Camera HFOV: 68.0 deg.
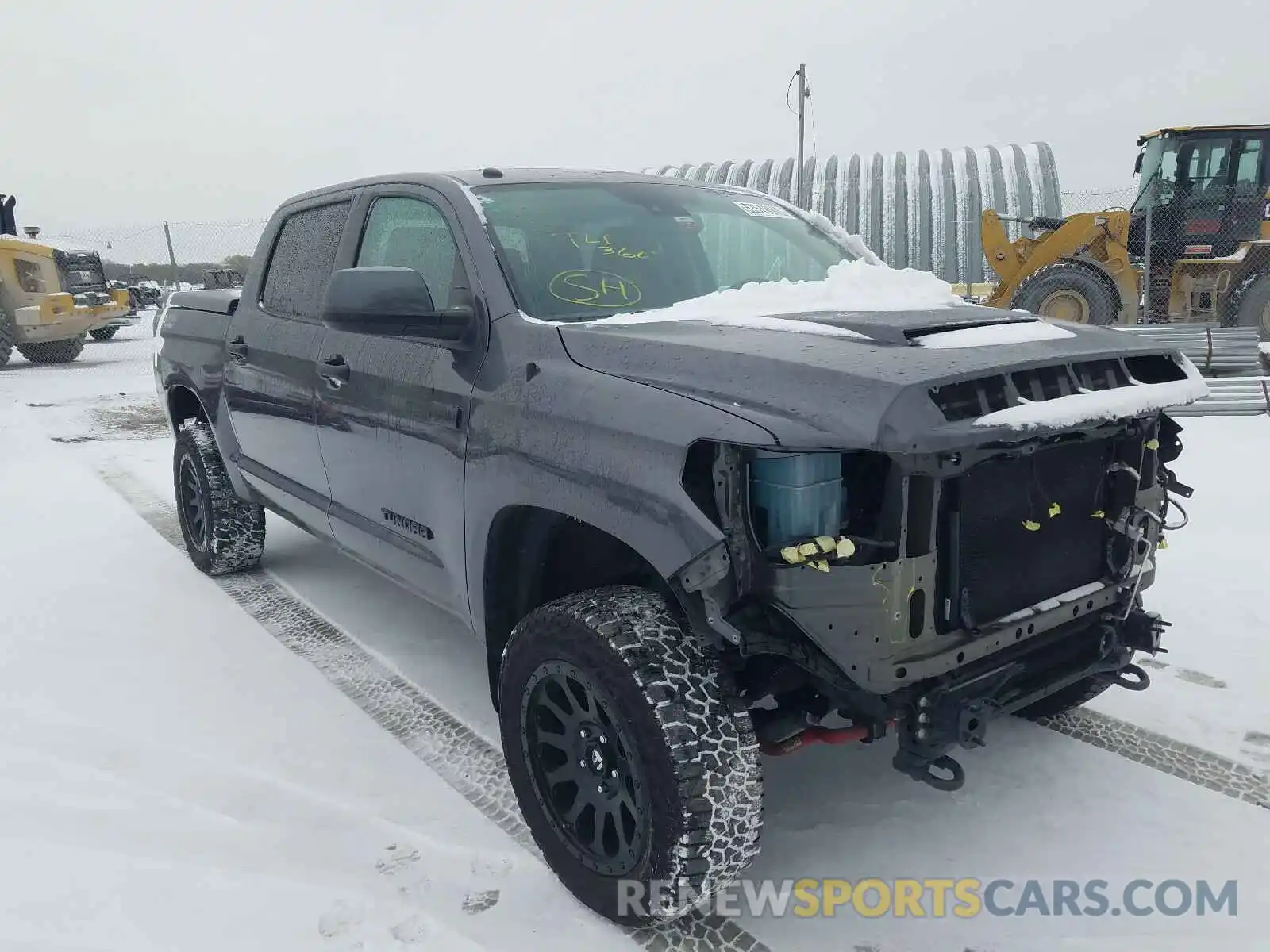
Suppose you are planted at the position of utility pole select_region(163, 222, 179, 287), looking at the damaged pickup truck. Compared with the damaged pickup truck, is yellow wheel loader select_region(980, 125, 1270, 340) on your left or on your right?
left

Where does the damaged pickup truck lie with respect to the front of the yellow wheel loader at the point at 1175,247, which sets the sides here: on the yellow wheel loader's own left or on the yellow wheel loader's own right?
on the yellow wheel loader's own left

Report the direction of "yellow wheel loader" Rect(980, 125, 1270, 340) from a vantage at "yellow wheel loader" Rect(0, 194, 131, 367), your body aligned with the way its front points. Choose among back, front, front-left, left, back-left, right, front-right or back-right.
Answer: back

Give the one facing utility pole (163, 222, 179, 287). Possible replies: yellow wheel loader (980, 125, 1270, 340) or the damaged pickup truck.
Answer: the yellow wheel loader

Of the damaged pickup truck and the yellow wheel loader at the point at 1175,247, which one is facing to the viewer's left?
the yellow wheel loader

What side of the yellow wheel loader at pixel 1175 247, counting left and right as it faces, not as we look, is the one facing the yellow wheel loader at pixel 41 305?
front

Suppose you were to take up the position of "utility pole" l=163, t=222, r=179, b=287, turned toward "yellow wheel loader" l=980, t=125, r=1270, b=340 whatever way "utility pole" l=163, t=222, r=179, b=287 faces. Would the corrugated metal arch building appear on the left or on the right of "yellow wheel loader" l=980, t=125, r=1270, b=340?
left

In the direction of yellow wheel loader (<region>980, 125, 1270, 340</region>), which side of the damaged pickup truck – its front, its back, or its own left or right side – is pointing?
left

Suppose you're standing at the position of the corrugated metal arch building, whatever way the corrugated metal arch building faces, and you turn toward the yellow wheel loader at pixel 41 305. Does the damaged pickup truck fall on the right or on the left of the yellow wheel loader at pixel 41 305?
left

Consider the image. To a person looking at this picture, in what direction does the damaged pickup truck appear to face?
facing the viewer and to the right of the viewer

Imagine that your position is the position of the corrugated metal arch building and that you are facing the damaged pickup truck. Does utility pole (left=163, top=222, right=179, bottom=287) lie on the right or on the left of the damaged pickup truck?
right

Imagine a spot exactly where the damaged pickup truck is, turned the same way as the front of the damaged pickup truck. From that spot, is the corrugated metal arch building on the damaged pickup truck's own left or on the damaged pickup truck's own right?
on the damaged pickup truck's own left

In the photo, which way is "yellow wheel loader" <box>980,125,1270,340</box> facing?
to the viewer's left

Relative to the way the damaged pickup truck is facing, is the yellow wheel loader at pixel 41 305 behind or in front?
behind

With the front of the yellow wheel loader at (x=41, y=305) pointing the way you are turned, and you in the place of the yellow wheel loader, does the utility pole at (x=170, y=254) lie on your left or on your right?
on your right

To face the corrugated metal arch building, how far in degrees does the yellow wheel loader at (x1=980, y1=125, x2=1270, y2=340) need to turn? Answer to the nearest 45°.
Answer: approximately 45° to its right

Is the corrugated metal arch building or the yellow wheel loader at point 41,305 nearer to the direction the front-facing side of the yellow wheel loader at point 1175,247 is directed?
the yellow wheel loader

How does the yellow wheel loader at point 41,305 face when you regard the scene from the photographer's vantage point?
facing away from the viewer and to the left of the viewer

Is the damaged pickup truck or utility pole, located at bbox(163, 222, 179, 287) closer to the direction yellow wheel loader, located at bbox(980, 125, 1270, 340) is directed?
the utility pole
